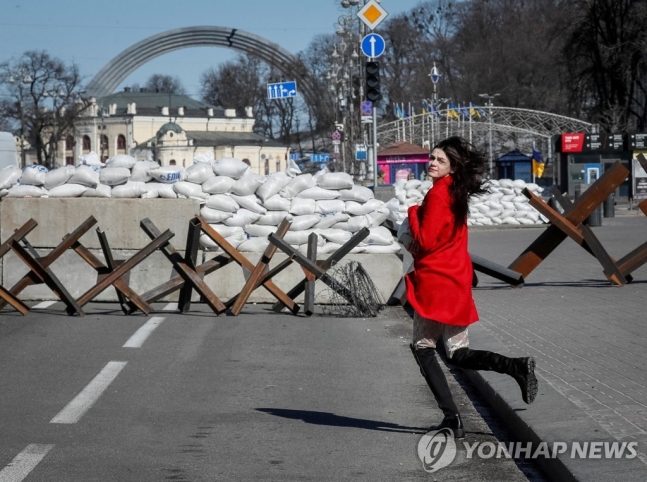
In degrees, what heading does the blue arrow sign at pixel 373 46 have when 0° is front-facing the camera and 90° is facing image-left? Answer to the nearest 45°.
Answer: approximately 0°

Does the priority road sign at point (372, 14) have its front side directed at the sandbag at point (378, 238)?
yes

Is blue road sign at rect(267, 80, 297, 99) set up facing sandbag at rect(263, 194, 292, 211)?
yes

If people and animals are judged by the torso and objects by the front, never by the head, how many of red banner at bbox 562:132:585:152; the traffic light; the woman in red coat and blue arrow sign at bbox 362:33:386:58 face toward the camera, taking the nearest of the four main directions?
3

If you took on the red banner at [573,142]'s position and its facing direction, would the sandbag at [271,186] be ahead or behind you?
ahead

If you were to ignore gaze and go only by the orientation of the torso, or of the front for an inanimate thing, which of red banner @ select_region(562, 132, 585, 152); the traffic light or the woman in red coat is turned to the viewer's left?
the woman in red coat

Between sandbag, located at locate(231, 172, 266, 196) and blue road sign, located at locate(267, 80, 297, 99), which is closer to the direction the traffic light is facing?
the sandbag

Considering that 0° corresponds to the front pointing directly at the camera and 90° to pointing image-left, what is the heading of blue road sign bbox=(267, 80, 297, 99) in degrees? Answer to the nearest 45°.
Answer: approximately 0°

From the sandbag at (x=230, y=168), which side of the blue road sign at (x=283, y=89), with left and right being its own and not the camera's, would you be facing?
front

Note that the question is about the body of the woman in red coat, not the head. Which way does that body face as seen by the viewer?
to the viewer's left

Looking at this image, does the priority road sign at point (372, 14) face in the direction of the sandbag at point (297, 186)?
yes

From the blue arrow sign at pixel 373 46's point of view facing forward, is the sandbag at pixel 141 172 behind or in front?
in front
